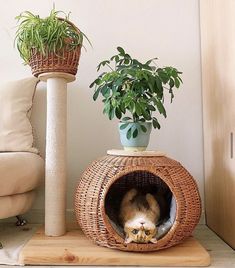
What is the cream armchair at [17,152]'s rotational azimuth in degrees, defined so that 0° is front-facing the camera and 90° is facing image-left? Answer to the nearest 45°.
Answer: approximately 0°

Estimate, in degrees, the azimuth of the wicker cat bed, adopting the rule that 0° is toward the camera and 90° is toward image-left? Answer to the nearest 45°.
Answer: approximately 0°

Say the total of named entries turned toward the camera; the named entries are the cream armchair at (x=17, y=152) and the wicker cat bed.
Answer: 2

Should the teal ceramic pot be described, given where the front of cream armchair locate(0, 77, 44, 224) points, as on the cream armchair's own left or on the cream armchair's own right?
on the cream armchair's own left
